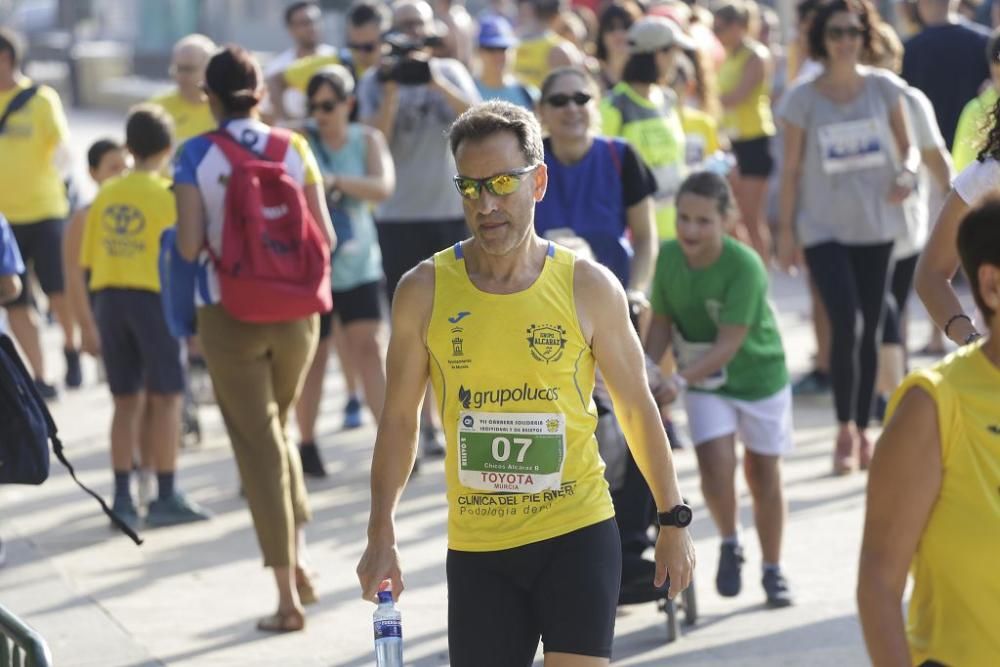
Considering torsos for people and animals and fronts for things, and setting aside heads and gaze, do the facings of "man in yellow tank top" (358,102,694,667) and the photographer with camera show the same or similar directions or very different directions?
same or similar directions

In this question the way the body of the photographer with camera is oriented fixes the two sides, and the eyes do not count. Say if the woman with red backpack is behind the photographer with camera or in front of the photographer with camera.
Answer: in front

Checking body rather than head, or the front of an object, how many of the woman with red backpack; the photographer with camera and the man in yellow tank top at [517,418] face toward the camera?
2

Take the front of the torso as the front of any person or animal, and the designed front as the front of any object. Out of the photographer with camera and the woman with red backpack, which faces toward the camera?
the photographer with camera

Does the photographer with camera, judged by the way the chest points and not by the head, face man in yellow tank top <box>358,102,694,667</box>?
yes

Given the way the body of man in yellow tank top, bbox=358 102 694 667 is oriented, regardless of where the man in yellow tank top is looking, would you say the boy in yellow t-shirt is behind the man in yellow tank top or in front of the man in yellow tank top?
behind

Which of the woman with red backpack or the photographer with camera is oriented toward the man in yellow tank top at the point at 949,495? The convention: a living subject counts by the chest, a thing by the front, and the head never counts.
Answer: the photographer with camera

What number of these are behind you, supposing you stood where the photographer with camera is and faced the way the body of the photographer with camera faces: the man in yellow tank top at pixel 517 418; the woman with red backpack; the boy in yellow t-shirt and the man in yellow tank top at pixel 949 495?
0

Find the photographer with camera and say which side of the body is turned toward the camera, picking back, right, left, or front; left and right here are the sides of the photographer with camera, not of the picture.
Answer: front

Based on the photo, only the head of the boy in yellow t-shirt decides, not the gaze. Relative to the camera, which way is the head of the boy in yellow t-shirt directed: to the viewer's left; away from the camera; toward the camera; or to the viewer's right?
away from the camera

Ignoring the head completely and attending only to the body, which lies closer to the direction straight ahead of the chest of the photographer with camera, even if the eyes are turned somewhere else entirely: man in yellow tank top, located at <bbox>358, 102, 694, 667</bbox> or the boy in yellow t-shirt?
the man in yellow tank top

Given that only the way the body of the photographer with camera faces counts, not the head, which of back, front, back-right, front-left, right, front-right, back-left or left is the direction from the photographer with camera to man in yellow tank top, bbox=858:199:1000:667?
front

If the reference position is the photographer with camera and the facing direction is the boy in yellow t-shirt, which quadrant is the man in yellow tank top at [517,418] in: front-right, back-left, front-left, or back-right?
front-left

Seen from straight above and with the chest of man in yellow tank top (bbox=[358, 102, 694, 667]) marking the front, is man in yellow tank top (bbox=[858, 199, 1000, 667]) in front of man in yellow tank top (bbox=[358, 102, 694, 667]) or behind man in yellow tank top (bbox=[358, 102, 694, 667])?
in front

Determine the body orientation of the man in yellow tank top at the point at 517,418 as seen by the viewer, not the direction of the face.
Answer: toward the camera

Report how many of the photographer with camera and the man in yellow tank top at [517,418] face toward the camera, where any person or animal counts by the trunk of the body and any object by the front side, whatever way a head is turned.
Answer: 2

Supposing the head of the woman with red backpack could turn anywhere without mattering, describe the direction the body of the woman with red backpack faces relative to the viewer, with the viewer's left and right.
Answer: facing away from the viewer and to the left of the viewer

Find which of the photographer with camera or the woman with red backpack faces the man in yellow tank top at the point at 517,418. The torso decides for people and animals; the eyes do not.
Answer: the photographer with camera
